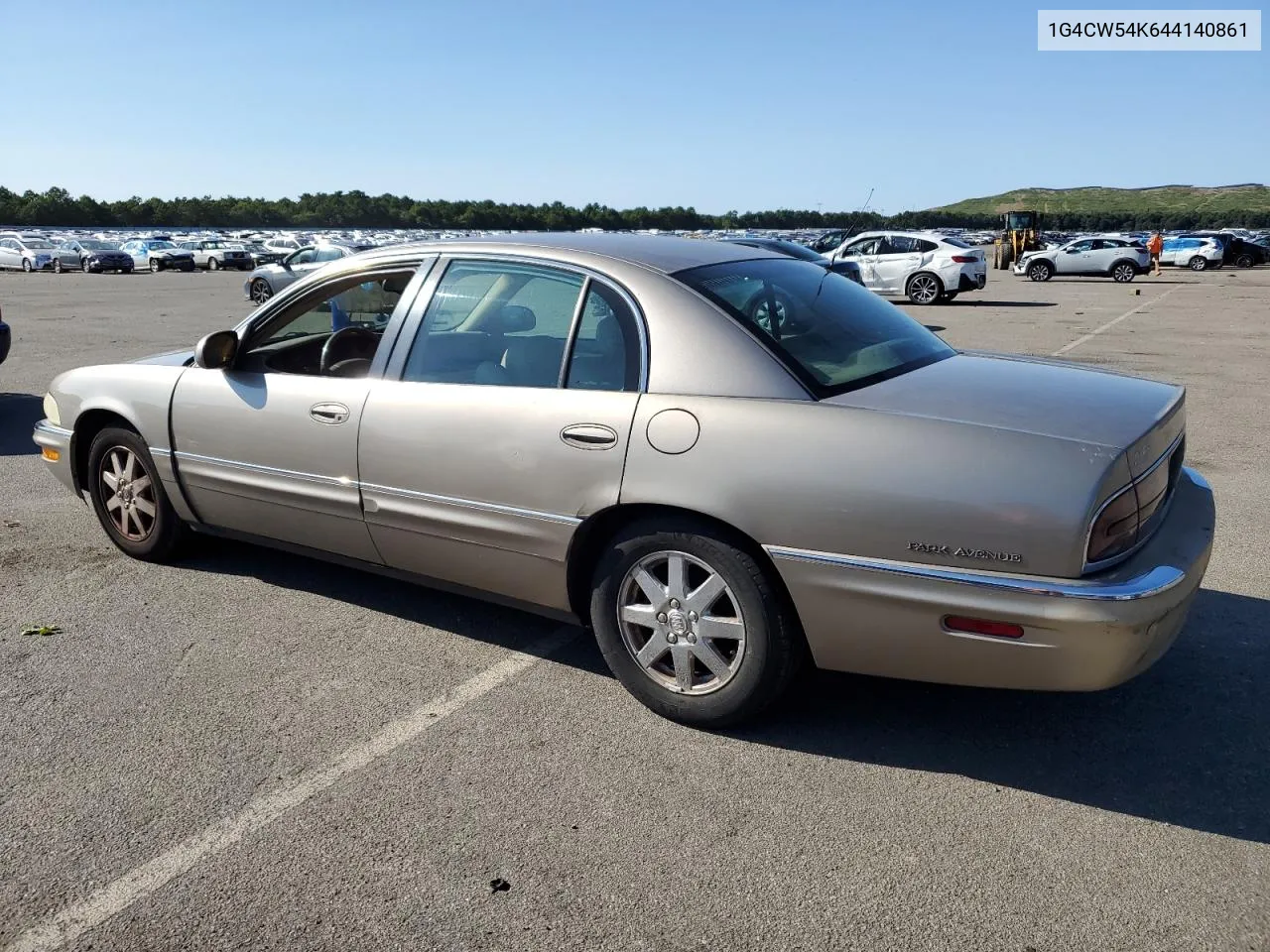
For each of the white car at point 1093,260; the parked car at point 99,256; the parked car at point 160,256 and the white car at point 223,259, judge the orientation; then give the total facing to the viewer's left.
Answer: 1

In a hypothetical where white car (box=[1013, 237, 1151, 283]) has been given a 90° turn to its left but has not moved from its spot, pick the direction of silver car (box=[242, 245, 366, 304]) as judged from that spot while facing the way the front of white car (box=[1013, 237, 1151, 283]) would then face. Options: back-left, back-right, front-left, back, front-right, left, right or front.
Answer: front-right

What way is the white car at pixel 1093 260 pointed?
to the viewer's left

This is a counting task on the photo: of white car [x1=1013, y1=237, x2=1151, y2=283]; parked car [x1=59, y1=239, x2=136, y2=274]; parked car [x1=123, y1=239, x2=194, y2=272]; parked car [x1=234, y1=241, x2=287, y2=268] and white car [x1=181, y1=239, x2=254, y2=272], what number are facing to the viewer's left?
1

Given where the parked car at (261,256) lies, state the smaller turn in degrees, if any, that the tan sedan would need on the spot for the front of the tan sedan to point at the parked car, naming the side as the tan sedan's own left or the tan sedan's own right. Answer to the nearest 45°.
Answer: approximately 45° to the tan sedan's own right

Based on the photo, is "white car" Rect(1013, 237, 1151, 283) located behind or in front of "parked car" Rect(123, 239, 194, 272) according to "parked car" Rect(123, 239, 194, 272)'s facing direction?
in front

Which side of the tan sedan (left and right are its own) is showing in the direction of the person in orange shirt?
right

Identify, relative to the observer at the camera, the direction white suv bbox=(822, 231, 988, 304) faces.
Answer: facing away from the viewer and to the left of the viewer

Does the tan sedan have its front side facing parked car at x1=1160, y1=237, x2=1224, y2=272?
no

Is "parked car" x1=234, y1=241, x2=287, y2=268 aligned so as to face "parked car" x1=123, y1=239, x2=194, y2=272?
no

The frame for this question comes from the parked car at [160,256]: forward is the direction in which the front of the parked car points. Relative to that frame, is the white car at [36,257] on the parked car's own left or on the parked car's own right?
on the parked car's own right

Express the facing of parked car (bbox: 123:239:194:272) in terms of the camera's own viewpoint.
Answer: facing the viewer and to the right of the viewer

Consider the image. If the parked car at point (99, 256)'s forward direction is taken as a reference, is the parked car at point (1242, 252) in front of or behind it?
in front

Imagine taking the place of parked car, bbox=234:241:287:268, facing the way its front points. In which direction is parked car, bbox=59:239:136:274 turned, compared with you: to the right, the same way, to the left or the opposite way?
the same way

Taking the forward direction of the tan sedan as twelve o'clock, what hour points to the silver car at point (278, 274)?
The silver car is roughly at 1 o'clock from the tan sedan.

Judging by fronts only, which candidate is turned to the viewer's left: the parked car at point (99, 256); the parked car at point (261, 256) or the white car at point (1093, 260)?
the white car
